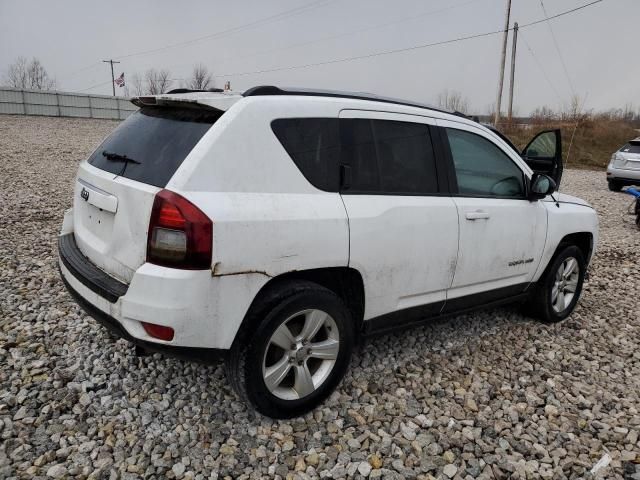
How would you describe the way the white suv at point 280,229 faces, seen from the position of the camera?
facing away from the viewer and to the right of the viewer

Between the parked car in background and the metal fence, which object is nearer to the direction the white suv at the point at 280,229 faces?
the parked car in background

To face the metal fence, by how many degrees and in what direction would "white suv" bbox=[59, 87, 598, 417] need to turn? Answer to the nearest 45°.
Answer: approximately 90° to its left

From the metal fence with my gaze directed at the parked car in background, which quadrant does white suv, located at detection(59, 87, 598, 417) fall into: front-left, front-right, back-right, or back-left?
front-right

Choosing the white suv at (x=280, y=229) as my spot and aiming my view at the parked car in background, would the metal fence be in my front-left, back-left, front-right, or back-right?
front-left

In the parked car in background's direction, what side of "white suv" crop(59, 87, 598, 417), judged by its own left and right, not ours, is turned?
front
